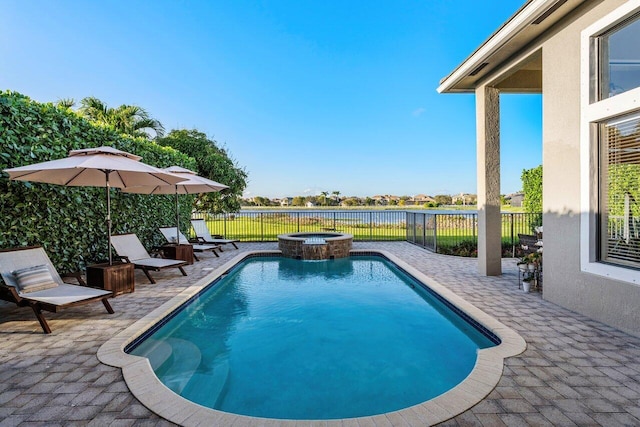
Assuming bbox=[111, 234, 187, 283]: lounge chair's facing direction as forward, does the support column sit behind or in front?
in front

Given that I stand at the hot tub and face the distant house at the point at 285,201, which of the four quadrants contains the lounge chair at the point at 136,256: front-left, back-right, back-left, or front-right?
back-left

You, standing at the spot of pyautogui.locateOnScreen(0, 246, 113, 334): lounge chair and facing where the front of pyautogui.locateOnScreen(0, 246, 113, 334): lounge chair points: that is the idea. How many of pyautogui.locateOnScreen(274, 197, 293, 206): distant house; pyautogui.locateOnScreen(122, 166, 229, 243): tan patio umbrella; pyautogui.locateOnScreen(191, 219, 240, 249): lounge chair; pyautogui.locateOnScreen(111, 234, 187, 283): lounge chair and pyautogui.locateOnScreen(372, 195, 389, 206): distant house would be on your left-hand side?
5

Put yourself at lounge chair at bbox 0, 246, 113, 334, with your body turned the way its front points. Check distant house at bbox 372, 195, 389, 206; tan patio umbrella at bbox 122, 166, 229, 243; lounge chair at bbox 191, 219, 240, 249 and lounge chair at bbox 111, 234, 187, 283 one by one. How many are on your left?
4

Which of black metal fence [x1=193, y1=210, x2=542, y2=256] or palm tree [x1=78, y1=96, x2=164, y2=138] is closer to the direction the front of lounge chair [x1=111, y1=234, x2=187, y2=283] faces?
the black metal fence

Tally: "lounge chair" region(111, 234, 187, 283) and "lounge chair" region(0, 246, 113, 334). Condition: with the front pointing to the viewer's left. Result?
0

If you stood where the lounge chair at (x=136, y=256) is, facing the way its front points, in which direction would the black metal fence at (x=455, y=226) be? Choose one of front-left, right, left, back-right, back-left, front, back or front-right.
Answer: front-left

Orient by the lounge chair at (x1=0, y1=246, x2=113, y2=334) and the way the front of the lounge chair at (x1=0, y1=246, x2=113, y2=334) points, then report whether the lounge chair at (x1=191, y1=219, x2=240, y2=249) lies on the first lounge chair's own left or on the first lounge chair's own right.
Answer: on the first lounge chair's own left

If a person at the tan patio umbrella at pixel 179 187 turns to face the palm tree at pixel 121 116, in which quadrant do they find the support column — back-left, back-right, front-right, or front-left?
back-right

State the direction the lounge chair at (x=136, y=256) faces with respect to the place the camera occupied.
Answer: facing the viewer and to the right of the viewer

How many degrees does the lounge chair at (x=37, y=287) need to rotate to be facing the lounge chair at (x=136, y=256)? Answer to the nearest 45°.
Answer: approximately 90° to its left

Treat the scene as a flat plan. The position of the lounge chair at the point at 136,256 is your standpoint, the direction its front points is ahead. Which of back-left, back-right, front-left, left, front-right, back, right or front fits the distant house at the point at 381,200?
left

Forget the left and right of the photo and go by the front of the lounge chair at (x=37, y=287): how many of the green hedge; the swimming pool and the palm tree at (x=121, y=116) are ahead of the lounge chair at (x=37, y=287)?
1

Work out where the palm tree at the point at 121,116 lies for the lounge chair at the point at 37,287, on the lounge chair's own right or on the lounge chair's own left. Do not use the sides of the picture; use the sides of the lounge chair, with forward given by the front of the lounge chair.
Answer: on the lounge chair's own left
